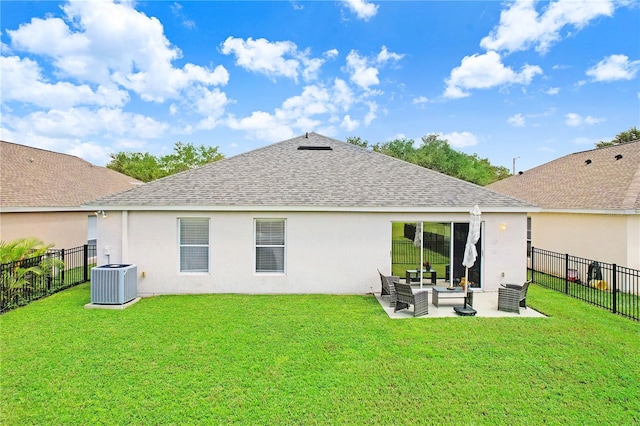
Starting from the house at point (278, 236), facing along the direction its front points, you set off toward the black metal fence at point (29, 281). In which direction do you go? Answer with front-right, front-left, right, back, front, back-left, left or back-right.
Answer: left

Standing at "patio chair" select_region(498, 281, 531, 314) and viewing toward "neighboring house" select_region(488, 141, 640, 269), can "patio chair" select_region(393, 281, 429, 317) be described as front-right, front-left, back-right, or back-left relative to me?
back-left

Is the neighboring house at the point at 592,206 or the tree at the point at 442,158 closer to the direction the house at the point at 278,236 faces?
the tree

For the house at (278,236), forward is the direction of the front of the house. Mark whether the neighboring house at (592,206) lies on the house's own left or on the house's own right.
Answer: on the house's own right

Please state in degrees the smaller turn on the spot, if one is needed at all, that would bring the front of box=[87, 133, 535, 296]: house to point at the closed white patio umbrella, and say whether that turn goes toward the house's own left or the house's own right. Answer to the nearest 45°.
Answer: approximately 90° to the house's own right

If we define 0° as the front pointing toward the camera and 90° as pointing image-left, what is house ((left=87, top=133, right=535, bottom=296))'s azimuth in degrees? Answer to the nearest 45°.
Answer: approximately 180°

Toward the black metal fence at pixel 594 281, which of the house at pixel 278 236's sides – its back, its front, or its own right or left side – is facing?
right

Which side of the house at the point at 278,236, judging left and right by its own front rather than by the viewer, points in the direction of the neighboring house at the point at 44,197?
left

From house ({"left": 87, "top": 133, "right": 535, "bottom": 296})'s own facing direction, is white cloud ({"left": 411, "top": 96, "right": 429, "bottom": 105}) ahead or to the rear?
ahead

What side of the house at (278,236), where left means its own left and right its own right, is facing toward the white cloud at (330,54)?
front

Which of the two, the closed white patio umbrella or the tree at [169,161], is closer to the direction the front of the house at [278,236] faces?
the tree

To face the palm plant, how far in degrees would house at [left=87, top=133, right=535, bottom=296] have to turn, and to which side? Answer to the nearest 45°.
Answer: approximately 90° to its left
